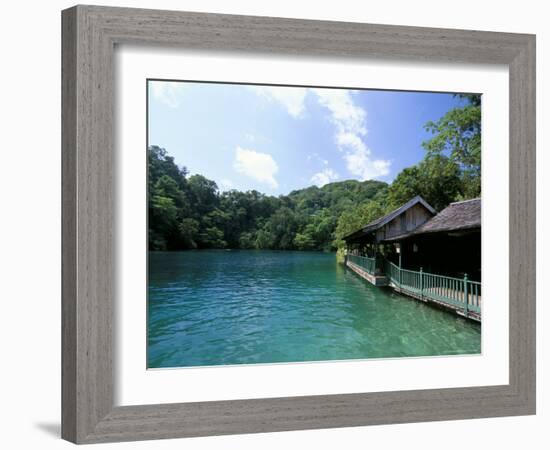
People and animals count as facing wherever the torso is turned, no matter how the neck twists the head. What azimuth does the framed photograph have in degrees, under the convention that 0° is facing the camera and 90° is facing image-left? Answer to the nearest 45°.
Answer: approximately 315°
